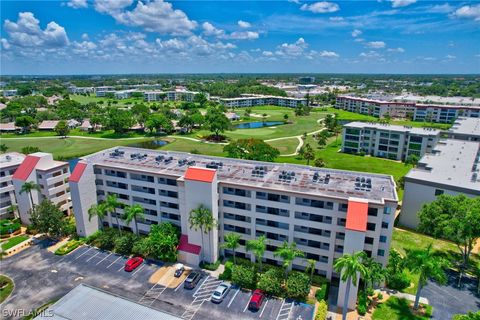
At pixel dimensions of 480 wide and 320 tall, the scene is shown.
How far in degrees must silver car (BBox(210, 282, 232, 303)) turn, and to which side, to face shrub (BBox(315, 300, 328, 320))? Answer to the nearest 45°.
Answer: approximately 45° to its right

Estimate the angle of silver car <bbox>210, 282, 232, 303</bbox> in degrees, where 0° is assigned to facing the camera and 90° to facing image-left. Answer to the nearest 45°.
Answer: approximately 225°

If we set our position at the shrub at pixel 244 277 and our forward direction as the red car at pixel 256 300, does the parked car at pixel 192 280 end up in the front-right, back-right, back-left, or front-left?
back-right

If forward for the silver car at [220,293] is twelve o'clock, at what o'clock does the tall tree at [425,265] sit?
The tall tree is roughly at 2 o'clock from the silver car.

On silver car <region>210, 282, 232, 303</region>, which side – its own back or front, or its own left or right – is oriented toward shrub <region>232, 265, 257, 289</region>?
front

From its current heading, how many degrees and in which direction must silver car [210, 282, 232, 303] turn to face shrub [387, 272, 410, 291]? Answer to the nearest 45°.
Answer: approximately 45° to its right

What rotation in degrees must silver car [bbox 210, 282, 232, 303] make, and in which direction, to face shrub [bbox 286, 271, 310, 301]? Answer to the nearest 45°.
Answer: approximately 45° to its right

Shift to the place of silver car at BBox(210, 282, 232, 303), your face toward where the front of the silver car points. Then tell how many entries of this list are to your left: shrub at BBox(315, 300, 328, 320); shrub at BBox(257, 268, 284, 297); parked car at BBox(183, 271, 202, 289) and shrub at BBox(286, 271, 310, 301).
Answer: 1

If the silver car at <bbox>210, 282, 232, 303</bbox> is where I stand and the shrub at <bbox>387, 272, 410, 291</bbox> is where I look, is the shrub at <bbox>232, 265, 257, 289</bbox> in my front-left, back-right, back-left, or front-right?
front-left

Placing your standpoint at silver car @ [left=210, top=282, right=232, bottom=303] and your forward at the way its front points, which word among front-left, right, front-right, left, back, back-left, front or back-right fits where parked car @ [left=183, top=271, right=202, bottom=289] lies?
left

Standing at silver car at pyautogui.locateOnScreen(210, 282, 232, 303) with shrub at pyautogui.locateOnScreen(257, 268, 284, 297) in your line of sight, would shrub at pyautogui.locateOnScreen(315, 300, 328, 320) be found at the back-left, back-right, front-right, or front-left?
front-right

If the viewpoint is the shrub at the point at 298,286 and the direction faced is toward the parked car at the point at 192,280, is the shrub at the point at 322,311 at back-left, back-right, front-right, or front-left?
back-left

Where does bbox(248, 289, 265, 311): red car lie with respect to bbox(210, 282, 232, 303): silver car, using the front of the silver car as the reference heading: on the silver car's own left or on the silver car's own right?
on the silver car's own right
